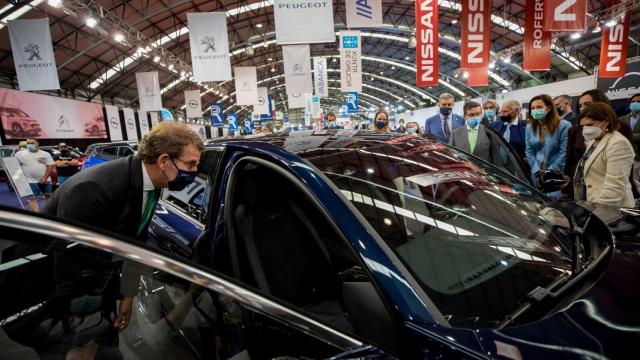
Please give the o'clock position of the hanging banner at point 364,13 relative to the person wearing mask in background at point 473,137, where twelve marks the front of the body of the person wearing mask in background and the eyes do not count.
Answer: The hanging banner is roughly at 5 o'clock from the person wearing mask in background.

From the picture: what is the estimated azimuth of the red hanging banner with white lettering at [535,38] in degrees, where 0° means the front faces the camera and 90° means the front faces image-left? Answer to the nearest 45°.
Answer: approximately 0°

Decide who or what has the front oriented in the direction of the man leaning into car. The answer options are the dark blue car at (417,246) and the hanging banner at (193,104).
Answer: the hanging banner

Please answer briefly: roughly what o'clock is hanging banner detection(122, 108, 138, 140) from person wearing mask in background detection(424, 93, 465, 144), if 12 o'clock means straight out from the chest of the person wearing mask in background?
The hanging banner is roughly at 4 o'clock from the person wearing mask in background.

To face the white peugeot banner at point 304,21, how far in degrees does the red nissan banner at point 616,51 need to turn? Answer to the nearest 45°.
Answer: approximately 45° to its right

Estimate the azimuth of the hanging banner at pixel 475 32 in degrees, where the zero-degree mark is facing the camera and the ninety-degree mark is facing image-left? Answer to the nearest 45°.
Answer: approximately 0°

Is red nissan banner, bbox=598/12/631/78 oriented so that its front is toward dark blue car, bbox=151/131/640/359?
yes
